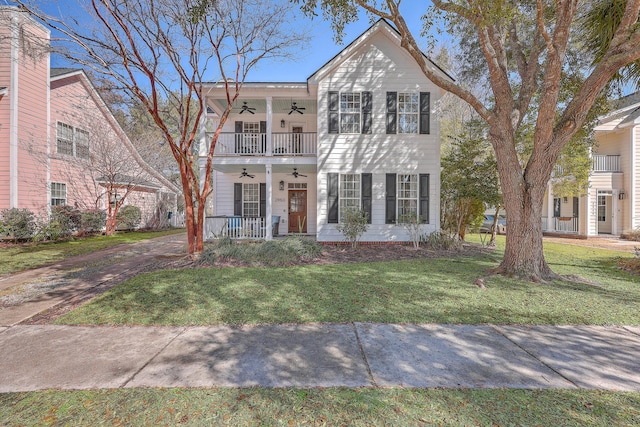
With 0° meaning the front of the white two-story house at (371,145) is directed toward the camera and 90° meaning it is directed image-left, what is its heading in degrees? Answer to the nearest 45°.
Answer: approximately 0°

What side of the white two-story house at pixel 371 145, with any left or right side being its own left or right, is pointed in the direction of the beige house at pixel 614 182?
left

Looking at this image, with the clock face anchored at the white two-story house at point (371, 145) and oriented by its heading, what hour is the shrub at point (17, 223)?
The shrub is roughly at 3 o'clock from the white two-story house.

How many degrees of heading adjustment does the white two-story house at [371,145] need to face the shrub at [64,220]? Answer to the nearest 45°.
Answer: approximately 90° to its right

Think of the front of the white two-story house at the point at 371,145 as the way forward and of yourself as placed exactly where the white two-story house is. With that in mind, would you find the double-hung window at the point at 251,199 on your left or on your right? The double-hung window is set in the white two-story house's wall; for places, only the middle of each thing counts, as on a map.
on your right

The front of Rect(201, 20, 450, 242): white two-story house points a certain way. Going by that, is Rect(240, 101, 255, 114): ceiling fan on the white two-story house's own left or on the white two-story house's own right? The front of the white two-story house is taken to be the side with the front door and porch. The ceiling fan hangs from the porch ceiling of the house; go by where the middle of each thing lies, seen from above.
on the white two-story house's own right

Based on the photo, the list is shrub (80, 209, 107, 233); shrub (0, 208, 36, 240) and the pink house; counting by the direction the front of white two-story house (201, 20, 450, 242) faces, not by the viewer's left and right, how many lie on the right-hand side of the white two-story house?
3
